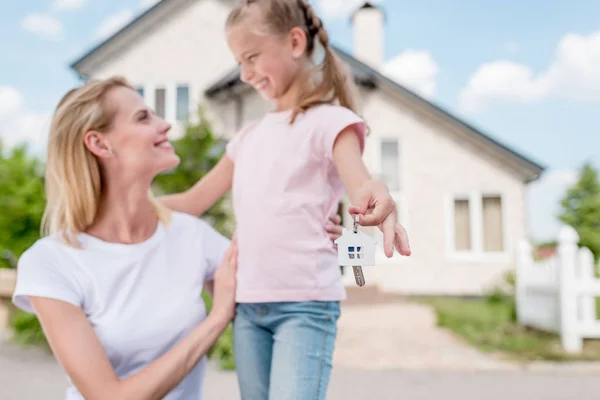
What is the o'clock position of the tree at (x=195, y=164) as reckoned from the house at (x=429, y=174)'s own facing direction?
The tree is roughly at 2 o'clock from the house.

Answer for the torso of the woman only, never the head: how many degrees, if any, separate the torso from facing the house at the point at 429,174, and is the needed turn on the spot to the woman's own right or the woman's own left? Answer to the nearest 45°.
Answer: approximately 90° to the woman's own left

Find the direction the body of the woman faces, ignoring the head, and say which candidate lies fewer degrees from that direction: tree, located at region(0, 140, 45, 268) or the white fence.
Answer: the white fence

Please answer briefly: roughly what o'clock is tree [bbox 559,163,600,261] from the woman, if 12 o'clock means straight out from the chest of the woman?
The tree is roughly at 9 o'clock from the woman.

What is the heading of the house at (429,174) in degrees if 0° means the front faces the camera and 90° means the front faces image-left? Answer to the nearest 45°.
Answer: approximately 0°

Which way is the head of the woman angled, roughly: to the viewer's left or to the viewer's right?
to the viewer's right

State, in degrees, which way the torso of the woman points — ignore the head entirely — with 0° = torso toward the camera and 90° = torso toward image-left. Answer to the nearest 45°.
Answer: approximately 315°

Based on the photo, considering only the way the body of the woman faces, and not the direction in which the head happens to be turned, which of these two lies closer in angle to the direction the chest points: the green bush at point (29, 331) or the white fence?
the white fence

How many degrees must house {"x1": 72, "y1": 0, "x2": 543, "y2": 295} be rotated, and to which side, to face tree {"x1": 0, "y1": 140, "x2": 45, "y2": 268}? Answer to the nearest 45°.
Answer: approximately 45° to its right

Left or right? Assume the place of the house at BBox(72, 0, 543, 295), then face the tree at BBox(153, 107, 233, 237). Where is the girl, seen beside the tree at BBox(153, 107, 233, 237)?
left

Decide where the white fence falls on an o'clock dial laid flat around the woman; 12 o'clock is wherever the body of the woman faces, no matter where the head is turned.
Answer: The white fence is roughly at 9 o'clock from the woman.
